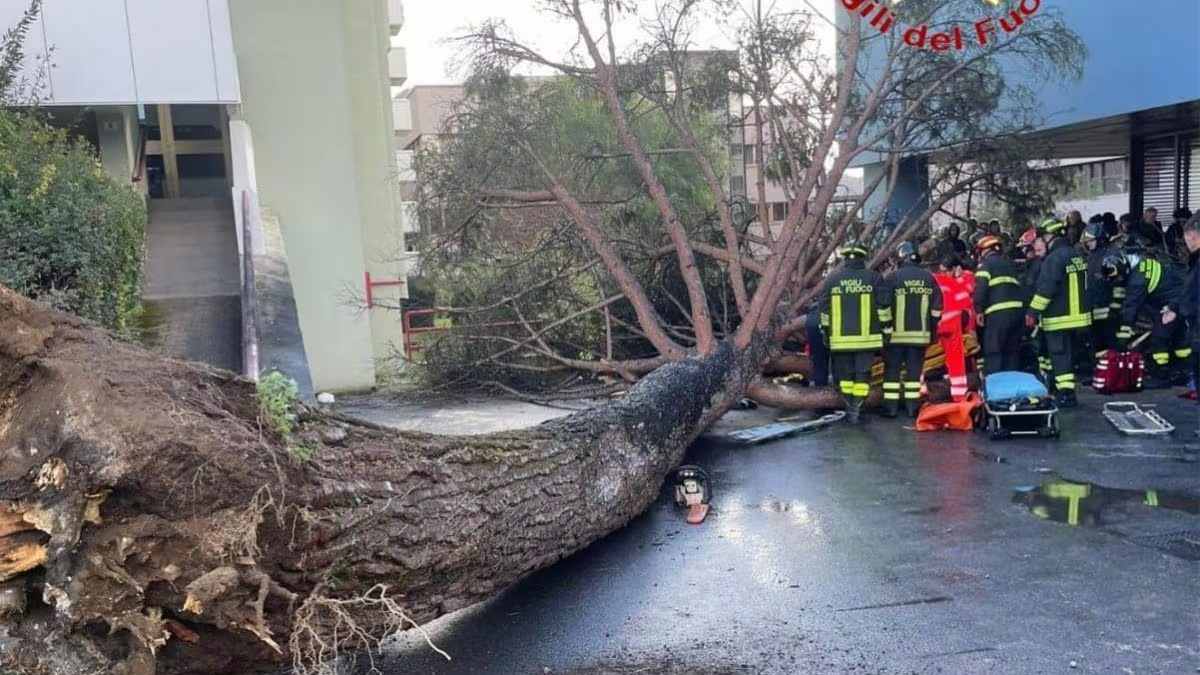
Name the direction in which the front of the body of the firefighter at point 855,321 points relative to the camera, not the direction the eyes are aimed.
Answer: away from the camera

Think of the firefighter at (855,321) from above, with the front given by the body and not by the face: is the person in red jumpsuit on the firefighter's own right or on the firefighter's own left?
on the firefighter's own right

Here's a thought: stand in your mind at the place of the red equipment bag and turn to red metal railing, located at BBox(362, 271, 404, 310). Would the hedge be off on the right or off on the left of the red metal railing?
left

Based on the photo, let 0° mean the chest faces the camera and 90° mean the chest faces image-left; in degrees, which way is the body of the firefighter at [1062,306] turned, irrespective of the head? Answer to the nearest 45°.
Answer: approximately 135°

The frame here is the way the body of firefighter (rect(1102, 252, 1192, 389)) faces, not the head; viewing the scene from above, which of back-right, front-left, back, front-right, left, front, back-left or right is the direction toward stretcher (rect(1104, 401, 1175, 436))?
left

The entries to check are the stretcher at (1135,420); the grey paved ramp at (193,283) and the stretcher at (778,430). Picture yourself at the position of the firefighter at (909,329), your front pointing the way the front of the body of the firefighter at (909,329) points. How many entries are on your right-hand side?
1

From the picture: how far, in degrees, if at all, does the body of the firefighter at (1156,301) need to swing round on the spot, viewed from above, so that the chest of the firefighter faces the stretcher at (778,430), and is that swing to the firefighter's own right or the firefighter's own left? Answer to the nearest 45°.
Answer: approximately 45° to the firefighter's own left

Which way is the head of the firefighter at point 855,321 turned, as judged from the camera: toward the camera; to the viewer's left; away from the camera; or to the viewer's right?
away from the camera

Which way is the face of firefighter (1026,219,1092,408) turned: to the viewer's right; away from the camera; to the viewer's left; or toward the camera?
away from the camera

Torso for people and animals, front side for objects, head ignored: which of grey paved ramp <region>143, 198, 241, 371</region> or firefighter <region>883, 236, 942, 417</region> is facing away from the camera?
the firefighter

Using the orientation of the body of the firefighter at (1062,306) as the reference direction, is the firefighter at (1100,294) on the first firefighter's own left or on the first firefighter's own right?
on the first firefighter's own right

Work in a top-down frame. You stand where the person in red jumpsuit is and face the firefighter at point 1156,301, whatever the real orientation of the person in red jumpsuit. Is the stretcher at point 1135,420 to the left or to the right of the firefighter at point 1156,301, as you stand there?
right

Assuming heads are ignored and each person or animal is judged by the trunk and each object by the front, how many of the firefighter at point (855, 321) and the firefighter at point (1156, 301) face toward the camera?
0

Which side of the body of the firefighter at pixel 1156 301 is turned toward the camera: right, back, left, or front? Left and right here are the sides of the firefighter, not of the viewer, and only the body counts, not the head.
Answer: left

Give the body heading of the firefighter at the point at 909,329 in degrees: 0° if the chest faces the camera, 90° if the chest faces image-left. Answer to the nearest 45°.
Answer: approximately 180°
